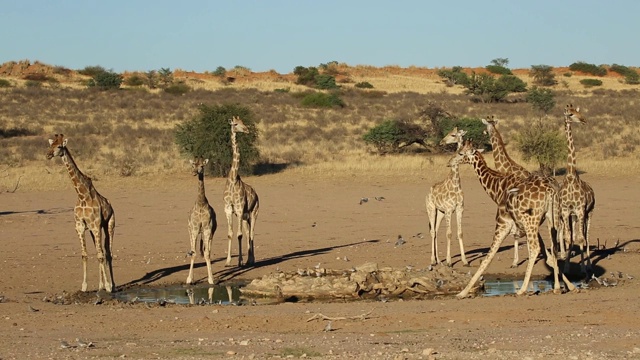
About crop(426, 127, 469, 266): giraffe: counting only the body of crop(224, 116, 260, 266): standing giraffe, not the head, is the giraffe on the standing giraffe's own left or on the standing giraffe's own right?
on the standing giraffe's own left

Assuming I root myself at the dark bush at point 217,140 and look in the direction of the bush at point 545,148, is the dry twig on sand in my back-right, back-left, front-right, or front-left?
front-right

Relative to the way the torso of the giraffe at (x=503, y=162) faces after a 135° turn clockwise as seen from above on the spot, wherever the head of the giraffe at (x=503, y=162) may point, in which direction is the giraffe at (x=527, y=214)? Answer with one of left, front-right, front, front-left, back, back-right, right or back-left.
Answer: back-right

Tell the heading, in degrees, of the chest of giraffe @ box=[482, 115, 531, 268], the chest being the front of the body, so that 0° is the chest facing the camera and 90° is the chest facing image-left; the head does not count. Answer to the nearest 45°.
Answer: approximately 90°

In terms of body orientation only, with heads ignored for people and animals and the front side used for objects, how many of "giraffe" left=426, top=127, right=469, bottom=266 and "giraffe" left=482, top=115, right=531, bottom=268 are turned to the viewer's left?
1

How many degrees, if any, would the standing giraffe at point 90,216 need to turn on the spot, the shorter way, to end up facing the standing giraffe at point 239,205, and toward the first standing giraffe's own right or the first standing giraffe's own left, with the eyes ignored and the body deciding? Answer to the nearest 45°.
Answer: approximately 180°

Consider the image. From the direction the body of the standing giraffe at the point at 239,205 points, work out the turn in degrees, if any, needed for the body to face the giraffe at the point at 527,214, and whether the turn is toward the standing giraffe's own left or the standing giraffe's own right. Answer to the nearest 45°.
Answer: approximately 90° to the standing giraffe's own left

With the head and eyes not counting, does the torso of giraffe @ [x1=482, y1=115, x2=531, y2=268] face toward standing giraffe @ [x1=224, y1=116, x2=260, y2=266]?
yes

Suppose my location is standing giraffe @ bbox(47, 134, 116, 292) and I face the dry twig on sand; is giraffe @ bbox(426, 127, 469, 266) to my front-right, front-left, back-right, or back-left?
front-left

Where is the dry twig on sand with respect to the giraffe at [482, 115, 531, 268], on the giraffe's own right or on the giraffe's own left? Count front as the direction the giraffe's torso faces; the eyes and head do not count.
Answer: on the giraffe's own left

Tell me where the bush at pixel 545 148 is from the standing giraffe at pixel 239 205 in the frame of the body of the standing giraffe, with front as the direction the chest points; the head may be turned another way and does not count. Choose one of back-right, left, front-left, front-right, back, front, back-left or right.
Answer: back

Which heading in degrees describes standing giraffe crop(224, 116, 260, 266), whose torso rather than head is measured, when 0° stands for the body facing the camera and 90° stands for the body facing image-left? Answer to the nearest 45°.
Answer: approximately 45°

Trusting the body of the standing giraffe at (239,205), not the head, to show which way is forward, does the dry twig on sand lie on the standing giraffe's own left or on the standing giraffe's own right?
on the standing giraffe's own left

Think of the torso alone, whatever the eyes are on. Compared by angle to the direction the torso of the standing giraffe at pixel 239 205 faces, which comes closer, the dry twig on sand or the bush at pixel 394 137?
the dry twig on sand

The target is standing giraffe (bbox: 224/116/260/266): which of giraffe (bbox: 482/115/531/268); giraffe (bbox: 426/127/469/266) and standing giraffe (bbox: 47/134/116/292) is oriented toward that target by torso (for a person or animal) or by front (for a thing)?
giraffe (bbox: 482/115/531/268)

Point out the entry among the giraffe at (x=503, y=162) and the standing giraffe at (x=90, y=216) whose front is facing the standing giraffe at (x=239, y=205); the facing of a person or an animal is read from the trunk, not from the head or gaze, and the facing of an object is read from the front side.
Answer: the giraffe
